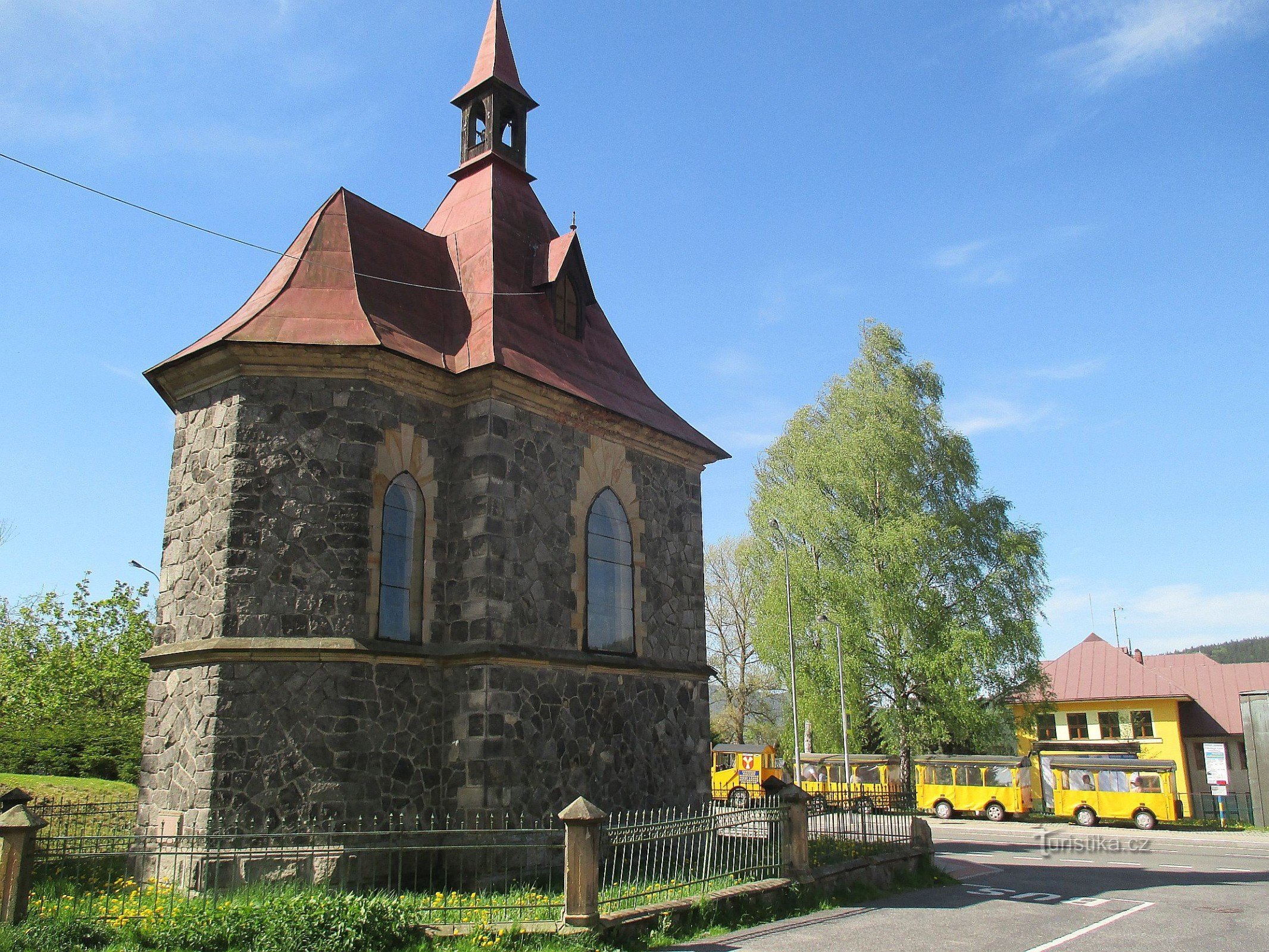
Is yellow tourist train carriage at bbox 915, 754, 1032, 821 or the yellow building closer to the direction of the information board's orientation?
the yellow tourist train carriage

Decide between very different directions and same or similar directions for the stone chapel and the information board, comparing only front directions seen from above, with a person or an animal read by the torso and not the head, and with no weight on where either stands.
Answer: very different directions

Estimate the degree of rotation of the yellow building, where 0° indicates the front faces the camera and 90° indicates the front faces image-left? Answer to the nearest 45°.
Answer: approximately 0°

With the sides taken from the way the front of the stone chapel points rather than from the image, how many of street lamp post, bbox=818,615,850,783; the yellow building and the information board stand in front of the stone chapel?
3

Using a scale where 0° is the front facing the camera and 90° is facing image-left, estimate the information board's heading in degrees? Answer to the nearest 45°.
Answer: approximately 0°

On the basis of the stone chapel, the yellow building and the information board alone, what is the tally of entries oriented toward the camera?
2

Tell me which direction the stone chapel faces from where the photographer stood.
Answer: facing away from the viewer and to the right of the viewer
